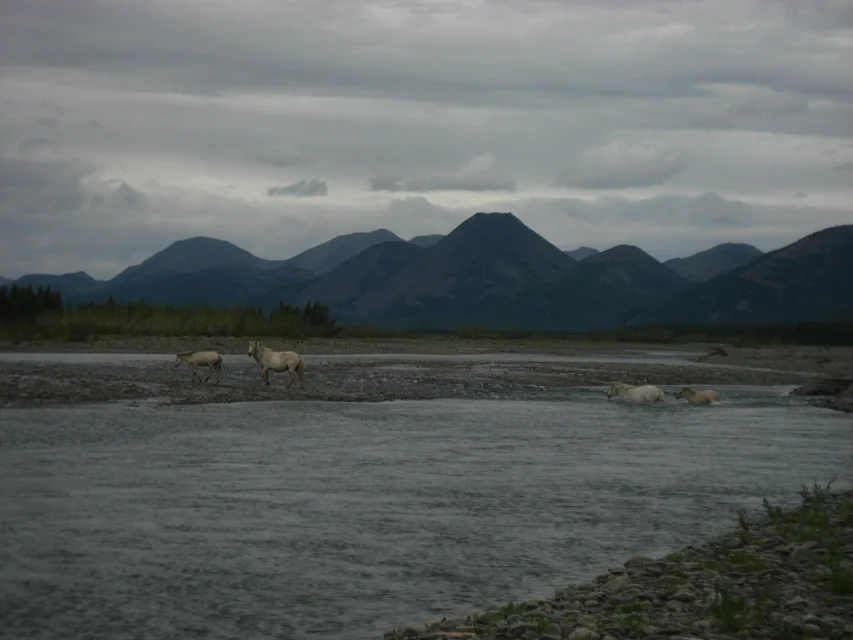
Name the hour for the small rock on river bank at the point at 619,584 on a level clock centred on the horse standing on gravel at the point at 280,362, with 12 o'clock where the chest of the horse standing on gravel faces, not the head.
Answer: The small rock on river bank is roughly at 9 o'clock from the horse standing on gravel.

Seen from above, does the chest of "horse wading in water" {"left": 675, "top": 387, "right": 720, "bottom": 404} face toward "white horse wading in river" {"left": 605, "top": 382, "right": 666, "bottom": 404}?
yes

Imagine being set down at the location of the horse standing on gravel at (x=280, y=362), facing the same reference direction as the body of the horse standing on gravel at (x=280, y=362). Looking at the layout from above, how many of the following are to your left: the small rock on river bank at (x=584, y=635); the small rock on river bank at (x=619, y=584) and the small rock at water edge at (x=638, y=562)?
3

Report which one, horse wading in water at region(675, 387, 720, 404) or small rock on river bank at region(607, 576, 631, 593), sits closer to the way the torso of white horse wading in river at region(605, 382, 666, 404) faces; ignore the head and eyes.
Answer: the small rock on river bank

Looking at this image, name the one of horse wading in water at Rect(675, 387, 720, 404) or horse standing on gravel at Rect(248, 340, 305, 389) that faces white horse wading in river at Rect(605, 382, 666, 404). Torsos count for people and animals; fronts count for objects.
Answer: the horse wading in water

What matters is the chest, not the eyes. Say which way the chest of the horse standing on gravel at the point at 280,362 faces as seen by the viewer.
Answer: to the viewer's left

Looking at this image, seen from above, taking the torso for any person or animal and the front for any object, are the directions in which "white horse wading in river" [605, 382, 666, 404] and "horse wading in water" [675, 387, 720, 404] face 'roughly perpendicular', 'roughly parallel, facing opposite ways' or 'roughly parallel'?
roughly parallel

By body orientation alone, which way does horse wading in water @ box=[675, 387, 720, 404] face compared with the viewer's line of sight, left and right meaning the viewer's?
facing to the left of the viewer

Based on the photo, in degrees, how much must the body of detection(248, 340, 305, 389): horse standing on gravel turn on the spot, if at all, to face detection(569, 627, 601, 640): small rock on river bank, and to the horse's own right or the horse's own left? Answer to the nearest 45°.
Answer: approximately 90° to the horse's own left

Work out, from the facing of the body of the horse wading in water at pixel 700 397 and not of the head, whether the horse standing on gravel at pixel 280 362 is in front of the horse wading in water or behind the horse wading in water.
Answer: in front

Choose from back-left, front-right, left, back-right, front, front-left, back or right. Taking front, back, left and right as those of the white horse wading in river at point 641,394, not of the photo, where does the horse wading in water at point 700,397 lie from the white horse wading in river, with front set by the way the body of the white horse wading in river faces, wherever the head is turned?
back

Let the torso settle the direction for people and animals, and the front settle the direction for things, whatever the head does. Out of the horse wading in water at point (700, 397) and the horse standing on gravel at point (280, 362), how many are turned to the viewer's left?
2

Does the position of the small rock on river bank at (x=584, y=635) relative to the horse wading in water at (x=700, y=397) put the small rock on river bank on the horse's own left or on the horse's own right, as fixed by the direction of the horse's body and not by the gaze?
on the horse's own left

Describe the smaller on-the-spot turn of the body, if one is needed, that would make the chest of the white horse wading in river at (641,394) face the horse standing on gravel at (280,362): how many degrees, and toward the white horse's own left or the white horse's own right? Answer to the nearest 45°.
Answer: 0° — it already faces it

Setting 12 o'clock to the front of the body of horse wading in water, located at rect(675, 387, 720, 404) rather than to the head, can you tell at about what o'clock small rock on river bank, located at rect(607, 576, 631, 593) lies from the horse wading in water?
The small rock on river bank is roughly at 9 o'clock from the horse wading in water.

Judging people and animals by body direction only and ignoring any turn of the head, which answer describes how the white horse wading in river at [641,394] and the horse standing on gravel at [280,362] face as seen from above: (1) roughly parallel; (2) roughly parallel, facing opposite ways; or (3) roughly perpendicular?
roughly parallel

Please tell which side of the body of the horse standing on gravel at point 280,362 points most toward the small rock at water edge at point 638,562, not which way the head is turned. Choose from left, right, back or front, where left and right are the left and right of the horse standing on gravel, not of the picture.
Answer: left

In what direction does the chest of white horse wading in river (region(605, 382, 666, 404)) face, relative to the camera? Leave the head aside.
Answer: to the viewer's left
